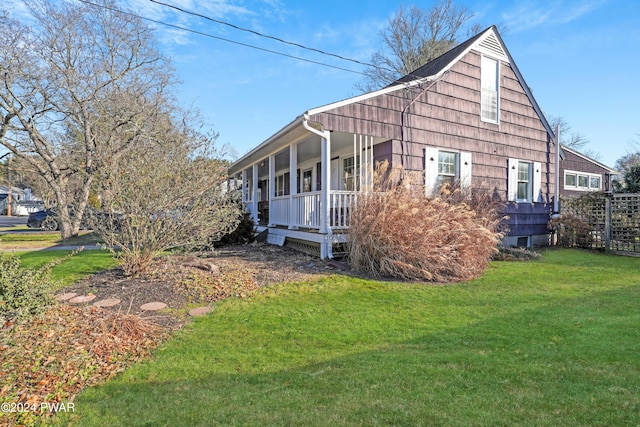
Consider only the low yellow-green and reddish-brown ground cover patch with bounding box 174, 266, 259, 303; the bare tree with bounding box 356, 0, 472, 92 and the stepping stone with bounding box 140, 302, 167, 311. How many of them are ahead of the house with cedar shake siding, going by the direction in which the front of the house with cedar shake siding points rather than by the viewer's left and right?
2

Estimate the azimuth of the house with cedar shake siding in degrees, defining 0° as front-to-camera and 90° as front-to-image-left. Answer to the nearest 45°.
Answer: approximately 45°

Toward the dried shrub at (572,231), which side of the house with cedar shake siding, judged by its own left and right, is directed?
back

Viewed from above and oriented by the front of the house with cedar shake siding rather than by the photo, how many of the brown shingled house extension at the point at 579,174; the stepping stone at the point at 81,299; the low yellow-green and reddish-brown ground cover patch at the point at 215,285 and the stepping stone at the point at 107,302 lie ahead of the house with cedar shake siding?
3

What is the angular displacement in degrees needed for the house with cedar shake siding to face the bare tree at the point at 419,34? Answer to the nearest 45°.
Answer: approximately 135° to its right

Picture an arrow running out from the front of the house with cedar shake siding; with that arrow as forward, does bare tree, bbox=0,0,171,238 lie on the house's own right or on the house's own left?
on the house's own right

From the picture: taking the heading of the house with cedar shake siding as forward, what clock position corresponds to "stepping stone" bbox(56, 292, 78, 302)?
The stepping stone is roughly at 12 o'clock from the house with cedar shake siding.

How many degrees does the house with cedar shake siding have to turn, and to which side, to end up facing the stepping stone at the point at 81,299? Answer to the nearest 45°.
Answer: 0° — it already faces it

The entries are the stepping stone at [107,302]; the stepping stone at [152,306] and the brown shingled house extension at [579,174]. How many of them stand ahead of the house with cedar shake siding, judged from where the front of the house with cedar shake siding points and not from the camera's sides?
2

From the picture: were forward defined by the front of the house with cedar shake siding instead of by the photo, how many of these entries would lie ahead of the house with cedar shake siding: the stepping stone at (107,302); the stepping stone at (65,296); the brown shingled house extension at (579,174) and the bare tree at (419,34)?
2

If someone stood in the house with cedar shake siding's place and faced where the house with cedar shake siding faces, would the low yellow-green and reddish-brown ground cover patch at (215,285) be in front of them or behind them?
in front

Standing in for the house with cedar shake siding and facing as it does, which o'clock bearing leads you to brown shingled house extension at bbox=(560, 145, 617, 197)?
The brown shingled house extension is roughly at 6 o'clock from the house with cedar shake siding.

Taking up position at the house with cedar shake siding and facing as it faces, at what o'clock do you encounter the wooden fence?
The wooden fence is roughly at 7 o'clock from the house with cedar shake siding.

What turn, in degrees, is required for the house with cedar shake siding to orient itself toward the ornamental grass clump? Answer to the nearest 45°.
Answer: approximately 45° to its left

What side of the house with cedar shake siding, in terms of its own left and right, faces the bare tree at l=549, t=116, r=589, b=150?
back

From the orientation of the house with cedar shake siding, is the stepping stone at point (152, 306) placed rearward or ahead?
ahead
